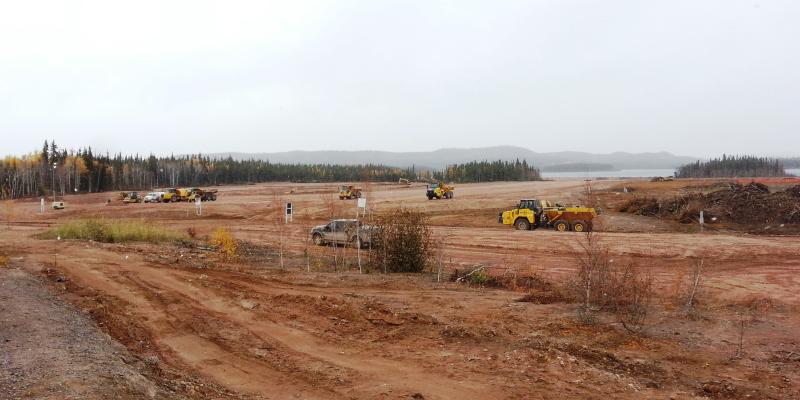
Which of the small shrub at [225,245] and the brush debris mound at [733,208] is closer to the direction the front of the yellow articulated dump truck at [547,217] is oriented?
the small shrub

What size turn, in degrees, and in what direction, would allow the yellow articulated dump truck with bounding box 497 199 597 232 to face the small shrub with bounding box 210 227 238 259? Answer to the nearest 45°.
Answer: approximately 45° to its left

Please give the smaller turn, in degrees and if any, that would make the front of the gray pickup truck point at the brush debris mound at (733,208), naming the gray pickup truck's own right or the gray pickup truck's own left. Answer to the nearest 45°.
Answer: approximately 180°

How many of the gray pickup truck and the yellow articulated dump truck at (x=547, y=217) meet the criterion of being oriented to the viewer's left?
2

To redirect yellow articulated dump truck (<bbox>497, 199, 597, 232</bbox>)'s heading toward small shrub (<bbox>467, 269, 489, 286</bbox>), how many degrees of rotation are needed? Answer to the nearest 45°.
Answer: approximately 90° to its left

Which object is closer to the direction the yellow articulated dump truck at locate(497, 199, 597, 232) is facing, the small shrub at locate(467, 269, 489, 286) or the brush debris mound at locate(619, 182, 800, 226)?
the small shrub

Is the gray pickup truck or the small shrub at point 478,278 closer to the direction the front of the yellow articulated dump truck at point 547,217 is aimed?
the gray pickup truck

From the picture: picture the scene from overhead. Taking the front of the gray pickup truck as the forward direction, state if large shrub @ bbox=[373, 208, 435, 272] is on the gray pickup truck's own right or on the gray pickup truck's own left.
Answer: on the gray pickup truck's own left

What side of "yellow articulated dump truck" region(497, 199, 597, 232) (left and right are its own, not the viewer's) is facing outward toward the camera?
left

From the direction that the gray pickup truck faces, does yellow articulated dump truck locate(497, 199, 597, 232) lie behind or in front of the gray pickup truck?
behind

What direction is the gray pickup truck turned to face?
to the viewer's left
